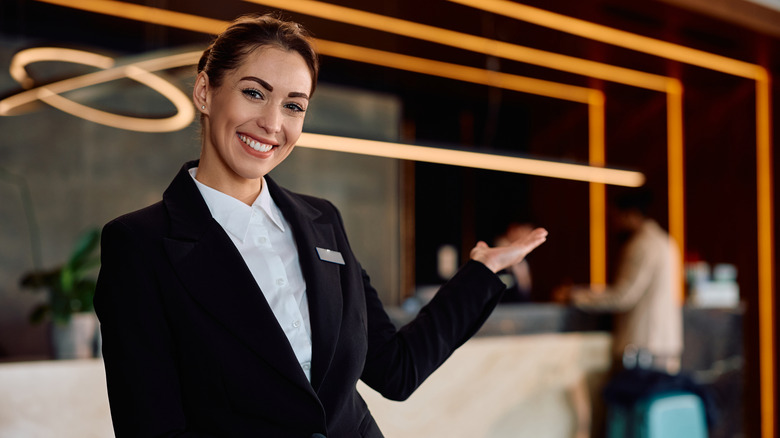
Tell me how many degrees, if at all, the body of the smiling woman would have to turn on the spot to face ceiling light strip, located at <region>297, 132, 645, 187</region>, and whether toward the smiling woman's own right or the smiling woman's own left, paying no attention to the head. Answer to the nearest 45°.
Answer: approximately 135° to the smiling woman's own left

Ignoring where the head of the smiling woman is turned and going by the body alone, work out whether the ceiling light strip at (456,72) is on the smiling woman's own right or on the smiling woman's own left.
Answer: on the smiling woman's own left

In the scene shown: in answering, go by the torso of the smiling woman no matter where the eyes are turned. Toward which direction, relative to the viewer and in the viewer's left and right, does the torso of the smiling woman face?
facing the viewer and to the right of the viewer

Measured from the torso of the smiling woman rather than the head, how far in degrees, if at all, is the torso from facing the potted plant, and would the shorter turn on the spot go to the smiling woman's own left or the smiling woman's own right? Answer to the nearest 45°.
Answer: approximately 180°

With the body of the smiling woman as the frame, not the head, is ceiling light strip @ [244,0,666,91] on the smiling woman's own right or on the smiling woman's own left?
on the smiling woman's own left
